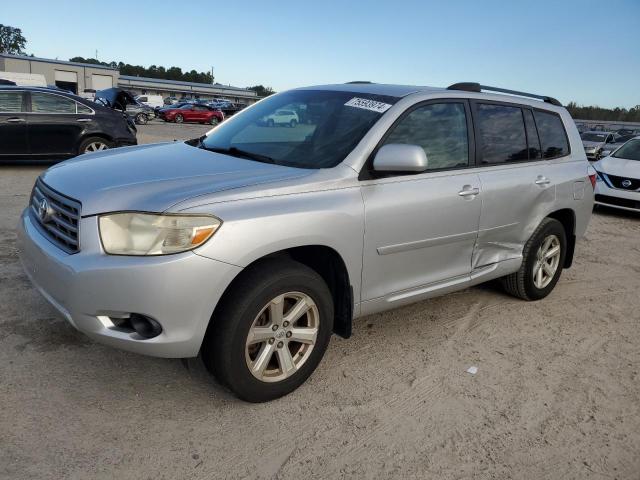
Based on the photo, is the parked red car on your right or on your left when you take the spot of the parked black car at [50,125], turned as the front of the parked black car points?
on your right

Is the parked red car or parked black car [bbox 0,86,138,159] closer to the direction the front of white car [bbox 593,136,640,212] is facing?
the parked black car

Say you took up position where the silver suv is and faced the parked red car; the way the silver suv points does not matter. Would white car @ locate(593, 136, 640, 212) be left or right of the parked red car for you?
right

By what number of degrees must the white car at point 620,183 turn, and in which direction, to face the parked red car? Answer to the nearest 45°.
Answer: approximately 90° to its right

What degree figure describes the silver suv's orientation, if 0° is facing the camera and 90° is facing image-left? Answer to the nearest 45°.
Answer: approximately 45°

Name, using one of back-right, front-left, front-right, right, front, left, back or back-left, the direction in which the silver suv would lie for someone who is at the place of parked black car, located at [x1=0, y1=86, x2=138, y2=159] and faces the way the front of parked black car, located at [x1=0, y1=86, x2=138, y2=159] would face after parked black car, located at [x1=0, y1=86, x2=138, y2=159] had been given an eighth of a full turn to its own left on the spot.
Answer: front-left

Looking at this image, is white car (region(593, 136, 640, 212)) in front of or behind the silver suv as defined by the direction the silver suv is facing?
behind

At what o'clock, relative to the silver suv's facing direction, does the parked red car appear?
The parked red car is roughly at 4 o'clock from the silver suv.
